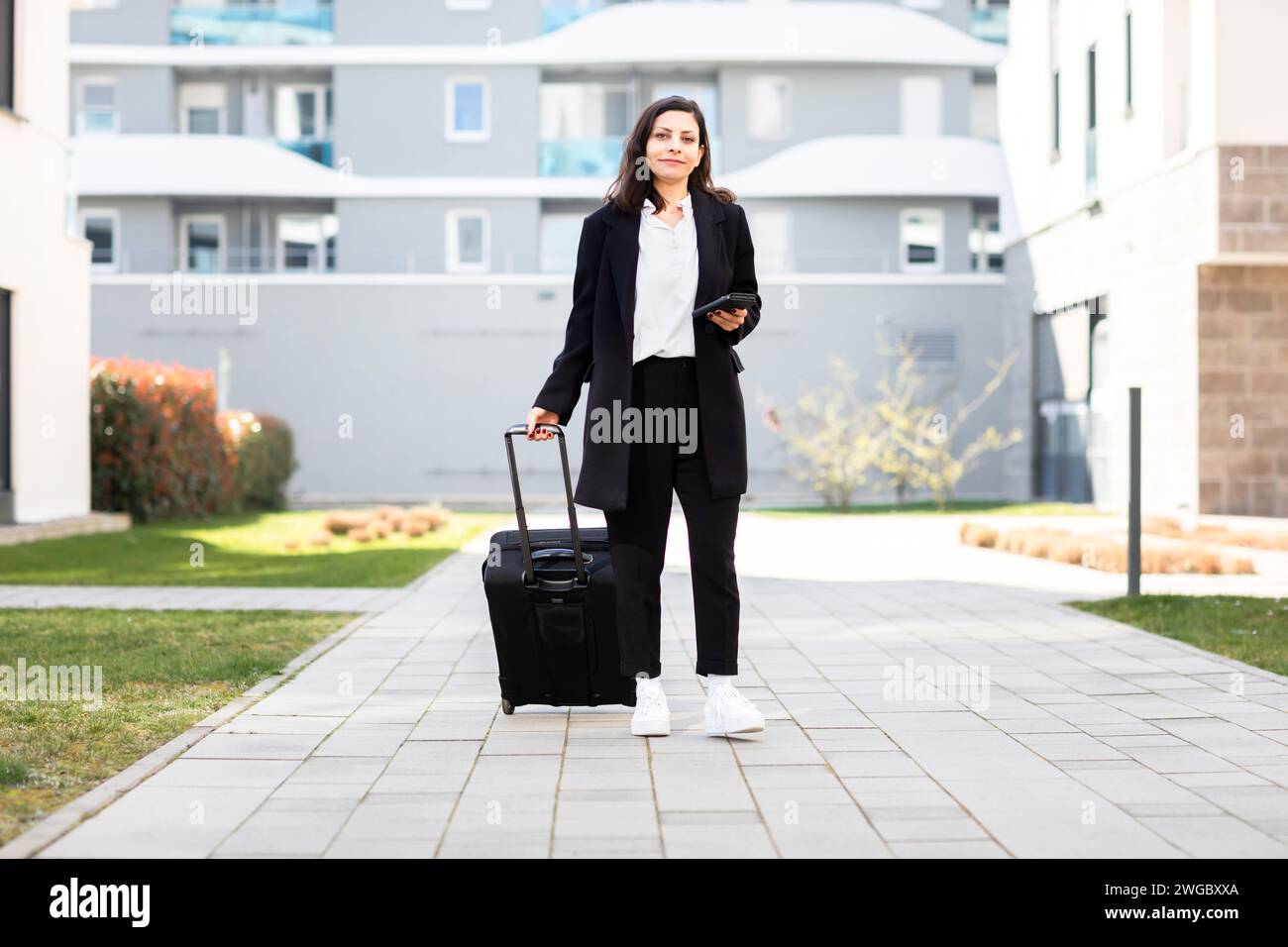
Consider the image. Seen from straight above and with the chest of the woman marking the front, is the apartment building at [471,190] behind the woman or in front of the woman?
behind

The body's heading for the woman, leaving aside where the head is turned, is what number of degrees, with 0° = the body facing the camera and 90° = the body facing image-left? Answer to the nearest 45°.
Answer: approximately 0°

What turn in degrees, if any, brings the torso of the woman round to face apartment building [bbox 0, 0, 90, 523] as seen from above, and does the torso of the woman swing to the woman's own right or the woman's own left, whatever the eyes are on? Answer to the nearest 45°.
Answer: approximately 135° to the woman's own right

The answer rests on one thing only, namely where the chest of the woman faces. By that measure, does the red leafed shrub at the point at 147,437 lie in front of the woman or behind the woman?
behind

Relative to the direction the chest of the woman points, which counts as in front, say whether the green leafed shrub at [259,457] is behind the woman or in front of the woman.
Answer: behind

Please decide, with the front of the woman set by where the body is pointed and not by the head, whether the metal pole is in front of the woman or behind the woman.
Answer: behind

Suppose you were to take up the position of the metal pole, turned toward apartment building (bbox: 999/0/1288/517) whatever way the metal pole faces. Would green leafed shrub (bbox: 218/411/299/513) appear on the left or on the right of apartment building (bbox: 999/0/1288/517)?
left
